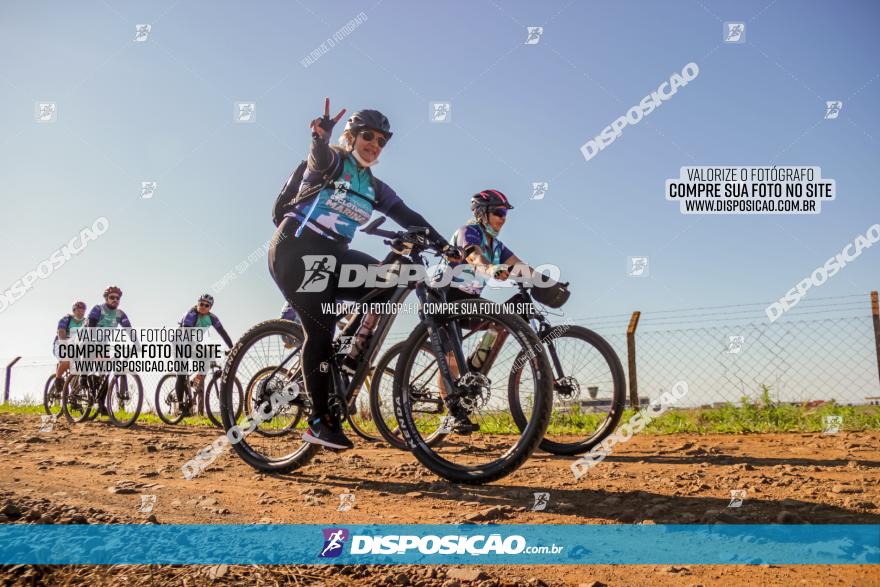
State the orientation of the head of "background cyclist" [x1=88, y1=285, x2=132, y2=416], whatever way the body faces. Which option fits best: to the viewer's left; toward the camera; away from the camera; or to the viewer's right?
toward the camera

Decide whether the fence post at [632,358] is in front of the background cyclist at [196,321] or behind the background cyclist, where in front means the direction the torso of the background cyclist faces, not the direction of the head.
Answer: in front

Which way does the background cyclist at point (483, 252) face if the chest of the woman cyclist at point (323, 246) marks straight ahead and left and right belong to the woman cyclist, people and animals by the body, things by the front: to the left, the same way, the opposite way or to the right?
the same way

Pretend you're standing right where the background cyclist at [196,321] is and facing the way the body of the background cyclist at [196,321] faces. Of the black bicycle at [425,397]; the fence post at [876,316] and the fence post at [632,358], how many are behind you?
0

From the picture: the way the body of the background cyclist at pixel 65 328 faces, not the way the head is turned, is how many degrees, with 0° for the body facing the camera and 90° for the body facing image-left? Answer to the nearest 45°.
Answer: approximately 315°

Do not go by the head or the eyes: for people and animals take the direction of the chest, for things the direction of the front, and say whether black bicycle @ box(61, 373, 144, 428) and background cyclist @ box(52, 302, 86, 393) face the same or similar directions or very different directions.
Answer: same or similar directions

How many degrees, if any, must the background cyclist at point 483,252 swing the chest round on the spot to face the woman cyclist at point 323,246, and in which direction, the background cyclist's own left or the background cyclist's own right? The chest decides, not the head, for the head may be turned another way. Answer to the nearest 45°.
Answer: approximately 90° to the background cyclist's own right

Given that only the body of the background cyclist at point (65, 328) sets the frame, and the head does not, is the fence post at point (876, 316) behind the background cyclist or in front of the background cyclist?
in front

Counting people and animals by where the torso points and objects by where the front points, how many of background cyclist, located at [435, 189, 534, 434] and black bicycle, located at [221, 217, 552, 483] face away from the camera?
0

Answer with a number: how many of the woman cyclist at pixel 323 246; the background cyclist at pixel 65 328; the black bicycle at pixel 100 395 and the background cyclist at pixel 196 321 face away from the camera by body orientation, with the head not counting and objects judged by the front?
0

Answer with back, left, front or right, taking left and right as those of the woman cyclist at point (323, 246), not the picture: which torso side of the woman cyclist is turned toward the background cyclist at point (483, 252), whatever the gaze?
left

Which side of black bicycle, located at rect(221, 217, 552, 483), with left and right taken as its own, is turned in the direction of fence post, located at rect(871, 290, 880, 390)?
left

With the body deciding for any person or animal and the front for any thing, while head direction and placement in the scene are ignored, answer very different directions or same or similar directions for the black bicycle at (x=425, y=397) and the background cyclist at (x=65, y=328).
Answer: same or similar directions

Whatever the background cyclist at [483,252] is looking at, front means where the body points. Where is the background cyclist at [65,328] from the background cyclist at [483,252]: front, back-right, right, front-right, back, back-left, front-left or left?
back

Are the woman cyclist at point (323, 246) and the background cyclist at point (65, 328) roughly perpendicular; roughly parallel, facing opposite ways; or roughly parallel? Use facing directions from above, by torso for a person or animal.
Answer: roughly parallel

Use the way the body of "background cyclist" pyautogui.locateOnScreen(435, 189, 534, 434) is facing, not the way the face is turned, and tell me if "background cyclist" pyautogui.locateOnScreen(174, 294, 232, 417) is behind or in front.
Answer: behind

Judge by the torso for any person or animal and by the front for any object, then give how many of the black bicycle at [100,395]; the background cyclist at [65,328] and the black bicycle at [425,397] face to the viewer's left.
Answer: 0
